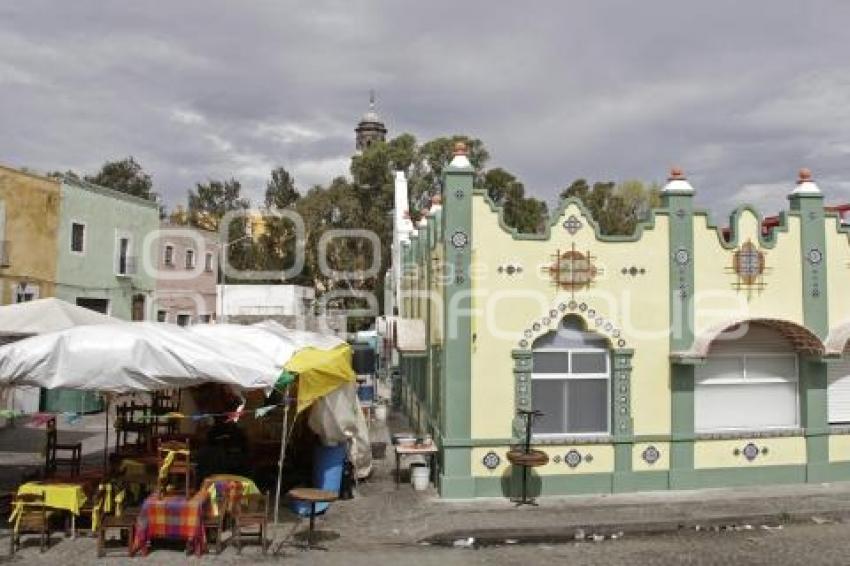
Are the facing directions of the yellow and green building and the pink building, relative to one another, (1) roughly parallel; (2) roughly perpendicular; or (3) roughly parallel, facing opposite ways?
roughly perpendicular

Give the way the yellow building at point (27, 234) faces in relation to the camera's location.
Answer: facing the viewer and to the right of the viewer

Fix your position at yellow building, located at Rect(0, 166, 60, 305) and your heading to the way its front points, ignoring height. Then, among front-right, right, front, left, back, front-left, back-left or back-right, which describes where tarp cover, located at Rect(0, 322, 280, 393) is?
front-right

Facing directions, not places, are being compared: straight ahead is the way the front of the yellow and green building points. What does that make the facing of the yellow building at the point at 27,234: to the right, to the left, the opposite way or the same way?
to the left

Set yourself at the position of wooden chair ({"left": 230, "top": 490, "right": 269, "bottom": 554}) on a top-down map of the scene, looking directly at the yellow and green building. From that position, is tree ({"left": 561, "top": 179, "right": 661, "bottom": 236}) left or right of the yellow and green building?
left

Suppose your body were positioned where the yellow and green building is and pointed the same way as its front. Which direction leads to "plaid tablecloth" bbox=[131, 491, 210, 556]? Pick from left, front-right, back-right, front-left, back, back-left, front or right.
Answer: front-right

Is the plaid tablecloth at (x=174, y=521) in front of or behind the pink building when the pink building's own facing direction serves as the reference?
in front

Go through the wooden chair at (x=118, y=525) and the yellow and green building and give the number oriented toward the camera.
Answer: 1
